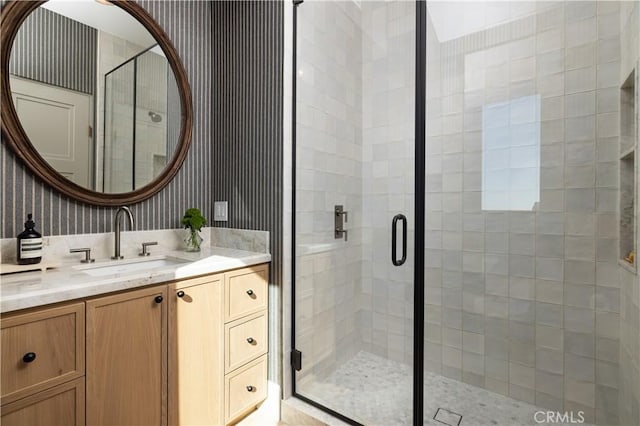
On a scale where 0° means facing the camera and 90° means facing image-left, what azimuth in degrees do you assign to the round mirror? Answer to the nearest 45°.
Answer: approximately 315°

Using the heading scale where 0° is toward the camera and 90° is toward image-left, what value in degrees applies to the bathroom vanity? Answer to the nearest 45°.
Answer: approximately 315°

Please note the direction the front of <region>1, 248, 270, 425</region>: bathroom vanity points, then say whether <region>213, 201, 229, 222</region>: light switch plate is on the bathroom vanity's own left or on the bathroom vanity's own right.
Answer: on the bathroom vanity's own left

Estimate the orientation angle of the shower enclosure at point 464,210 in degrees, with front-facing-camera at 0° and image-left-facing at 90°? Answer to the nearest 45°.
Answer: approximately 45°
